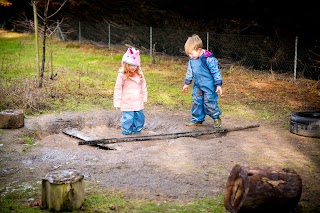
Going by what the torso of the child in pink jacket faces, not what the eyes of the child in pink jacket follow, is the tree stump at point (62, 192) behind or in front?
in front

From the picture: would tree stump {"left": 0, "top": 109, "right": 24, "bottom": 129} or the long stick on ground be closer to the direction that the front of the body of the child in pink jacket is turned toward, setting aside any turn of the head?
the long stick on ground

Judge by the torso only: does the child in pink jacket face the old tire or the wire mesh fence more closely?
the old tire

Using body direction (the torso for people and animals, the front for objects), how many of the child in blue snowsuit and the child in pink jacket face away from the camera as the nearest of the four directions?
0

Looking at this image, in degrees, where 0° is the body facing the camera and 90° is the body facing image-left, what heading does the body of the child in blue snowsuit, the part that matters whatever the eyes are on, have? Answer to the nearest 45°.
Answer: approximately 45°

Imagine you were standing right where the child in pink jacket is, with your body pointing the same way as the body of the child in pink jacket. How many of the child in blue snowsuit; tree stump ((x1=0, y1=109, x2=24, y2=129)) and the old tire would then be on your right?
1

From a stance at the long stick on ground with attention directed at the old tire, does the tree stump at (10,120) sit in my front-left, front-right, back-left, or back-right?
back-left

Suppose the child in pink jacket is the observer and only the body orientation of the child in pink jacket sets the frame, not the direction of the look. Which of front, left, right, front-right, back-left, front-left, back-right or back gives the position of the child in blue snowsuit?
left

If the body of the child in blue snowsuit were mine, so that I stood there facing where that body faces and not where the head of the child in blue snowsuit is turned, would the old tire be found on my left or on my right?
on my left

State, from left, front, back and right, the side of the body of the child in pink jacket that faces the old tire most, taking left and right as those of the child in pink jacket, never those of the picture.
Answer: left
